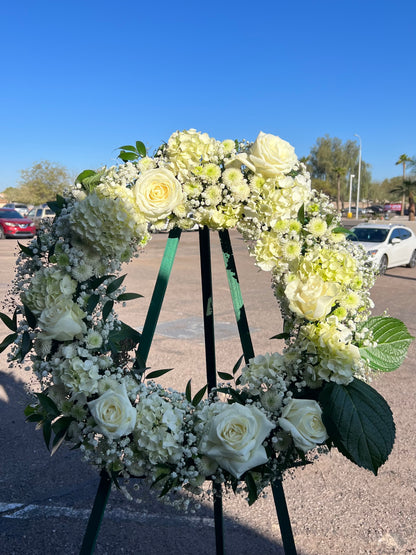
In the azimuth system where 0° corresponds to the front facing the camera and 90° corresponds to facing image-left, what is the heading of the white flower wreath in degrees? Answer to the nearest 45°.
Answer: approximately 0°

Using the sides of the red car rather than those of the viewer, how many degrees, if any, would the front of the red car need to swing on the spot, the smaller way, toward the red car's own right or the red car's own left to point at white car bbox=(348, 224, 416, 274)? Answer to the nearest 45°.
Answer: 0° — it already faces it

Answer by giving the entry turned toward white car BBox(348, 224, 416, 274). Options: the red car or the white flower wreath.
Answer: the red car

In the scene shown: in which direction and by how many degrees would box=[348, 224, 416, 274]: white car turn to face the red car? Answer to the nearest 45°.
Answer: approximately 45° to its right

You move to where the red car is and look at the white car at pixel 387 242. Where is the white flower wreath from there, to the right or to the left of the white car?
right

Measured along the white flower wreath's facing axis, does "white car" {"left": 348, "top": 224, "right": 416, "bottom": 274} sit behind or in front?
behind
